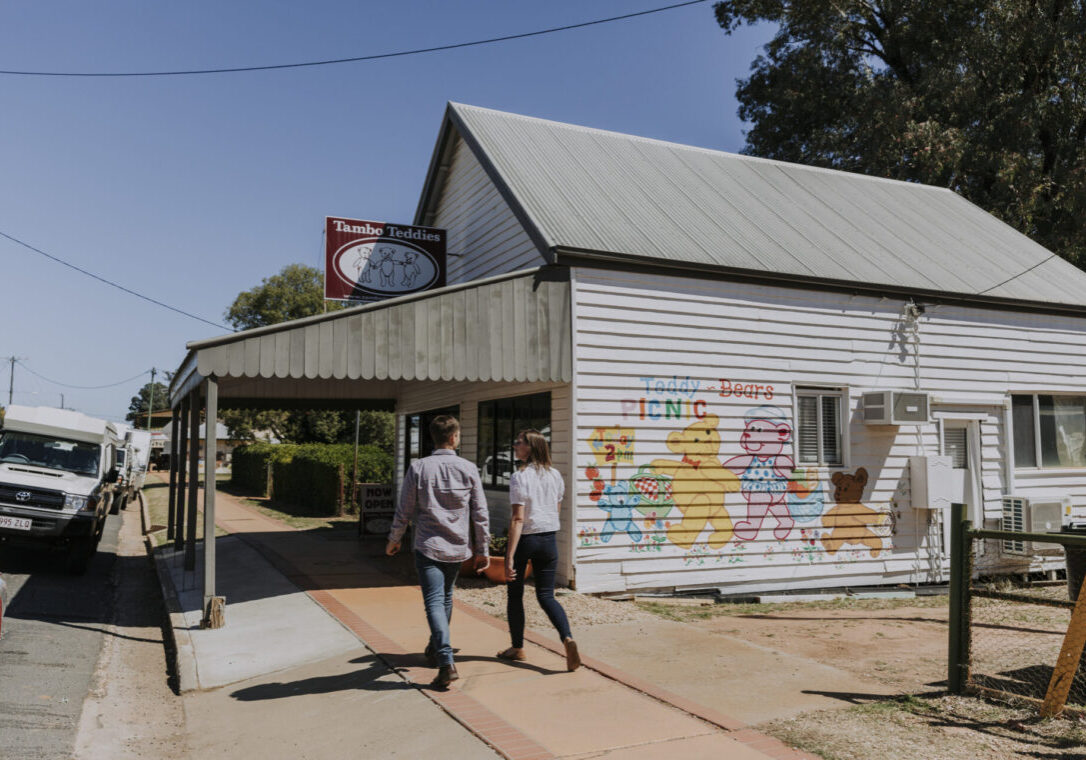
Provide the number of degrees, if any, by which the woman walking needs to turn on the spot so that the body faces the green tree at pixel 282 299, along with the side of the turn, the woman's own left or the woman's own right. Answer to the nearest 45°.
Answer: approximately 45° to the woman's own right

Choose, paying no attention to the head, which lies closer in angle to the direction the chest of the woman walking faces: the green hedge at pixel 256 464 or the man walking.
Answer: the green hedge

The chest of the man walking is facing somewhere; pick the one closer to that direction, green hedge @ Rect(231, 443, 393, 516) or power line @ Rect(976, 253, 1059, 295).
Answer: the green hedge

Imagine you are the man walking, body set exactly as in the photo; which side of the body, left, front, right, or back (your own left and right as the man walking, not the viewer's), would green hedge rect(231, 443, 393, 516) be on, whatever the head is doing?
front

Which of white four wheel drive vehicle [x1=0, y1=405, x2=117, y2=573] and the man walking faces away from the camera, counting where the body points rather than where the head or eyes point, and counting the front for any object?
the man walking

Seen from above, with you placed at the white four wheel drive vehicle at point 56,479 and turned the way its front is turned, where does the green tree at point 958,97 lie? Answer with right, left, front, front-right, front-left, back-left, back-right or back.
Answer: left

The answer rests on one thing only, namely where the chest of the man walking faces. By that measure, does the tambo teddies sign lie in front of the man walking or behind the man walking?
in front

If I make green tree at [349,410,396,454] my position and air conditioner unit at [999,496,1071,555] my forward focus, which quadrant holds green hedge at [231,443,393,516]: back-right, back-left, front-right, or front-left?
front-right

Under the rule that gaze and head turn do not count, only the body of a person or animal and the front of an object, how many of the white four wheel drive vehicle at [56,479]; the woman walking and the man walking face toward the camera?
1

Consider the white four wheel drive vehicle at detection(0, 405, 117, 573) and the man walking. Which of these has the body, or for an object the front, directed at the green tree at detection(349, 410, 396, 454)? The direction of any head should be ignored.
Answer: the man walking

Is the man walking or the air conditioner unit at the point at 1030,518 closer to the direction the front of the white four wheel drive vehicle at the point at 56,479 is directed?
the man walking

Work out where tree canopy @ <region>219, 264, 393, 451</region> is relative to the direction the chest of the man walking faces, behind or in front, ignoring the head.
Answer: in front

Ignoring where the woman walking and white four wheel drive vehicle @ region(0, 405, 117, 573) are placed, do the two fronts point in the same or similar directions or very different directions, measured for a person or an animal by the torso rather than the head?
very different directions

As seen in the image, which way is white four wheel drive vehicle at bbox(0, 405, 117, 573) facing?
toward the camera

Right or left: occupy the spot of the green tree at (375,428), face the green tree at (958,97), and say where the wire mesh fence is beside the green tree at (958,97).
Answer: right

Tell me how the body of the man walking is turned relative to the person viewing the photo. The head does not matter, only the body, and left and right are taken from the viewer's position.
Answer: facing away from the viewer

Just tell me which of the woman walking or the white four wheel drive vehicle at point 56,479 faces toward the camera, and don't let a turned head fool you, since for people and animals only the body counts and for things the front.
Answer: the white four wheel drive vehicle
